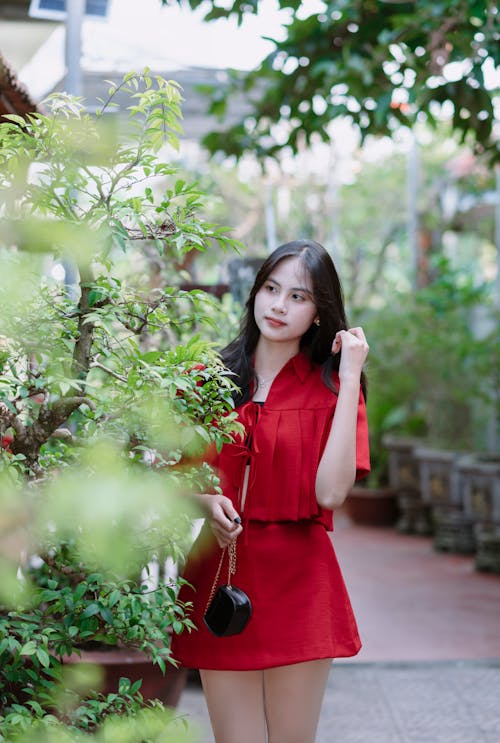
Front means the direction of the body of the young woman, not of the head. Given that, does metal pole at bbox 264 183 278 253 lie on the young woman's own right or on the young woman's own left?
on the young woman's own right

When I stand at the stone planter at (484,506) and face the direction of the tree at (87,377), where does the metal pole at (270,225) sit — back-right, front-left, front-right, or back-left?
back-right

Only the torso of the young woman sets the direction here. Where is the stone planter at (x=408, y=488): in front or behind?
behind

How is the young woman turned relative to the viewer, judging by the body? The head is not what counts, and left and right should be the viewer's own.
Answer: facing the viewer and to the left of the viewer

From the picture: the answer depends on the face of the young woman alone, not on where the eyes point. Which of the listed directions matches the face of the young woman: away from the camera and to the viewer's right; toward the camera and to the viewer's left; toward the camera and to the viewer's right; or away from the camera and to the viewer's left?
toward the camera and to the viewer's left

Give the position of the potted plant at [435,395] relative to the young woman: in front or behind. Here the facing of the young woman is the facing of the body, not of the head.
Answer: behind

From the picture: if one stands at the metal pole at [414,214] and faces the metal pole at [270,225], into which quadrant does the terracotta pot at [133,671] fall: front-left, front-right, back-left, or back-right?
front-left

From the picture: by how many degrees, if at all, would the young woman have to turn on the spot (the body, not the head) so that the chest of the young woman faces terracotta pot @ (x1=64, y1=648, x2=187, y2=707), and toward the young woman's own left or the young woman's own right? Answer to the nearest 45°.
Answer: approximately 90° to the young woman's own right

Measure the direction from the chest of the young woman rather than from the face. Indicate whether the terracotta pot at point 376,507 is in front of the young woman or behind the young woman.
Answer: behind
